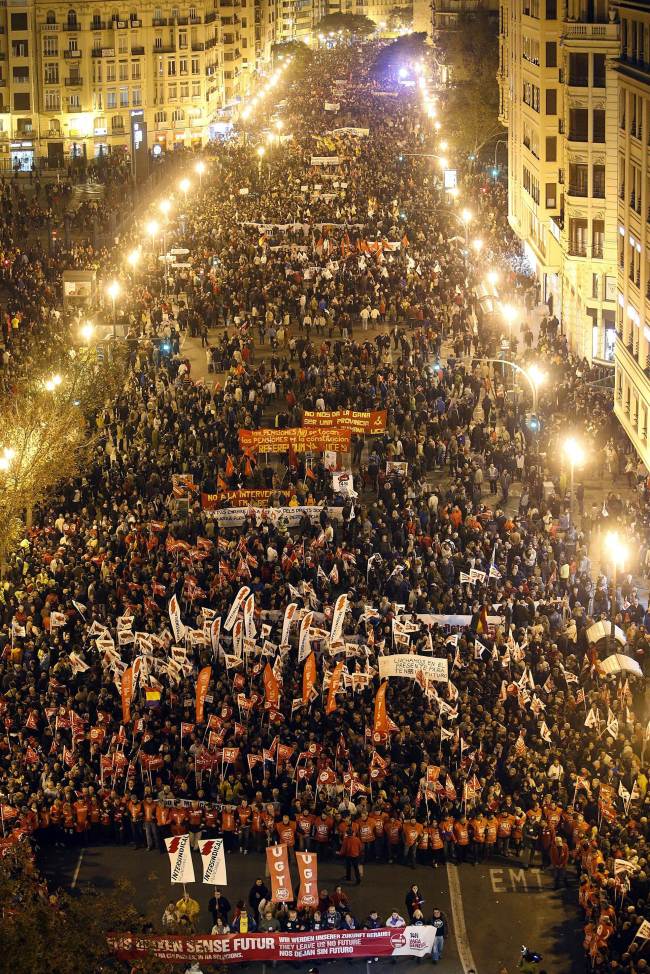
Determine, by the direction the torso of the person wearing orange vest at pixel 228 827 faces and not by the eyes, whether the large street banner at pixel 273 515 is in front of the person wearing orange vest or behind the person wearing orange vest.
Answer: behind

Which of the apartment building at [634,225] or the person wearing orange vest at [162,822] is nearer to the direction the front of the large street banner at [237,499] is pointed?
the person wearing orange vest

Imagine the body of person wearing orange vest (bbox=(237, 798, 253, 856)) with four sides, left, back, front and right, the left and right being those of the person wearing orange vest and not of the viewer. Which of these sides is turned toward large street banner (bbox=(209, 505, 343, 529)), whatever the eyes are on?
back

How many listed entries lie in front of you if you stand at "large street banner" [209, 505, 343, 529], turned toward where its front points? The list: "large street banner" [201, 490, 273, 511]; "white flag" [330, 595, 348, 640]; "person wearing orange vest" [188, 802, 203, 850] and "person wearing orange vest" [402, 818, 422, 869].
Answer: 3

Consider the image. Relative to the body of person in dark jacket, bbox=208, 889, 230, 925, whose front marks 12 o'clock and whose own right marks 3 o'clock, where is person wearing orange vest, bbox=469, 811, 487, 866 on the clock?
The person wearing orange vest is roughly at 8 o'clock from the person in dark jacket.
